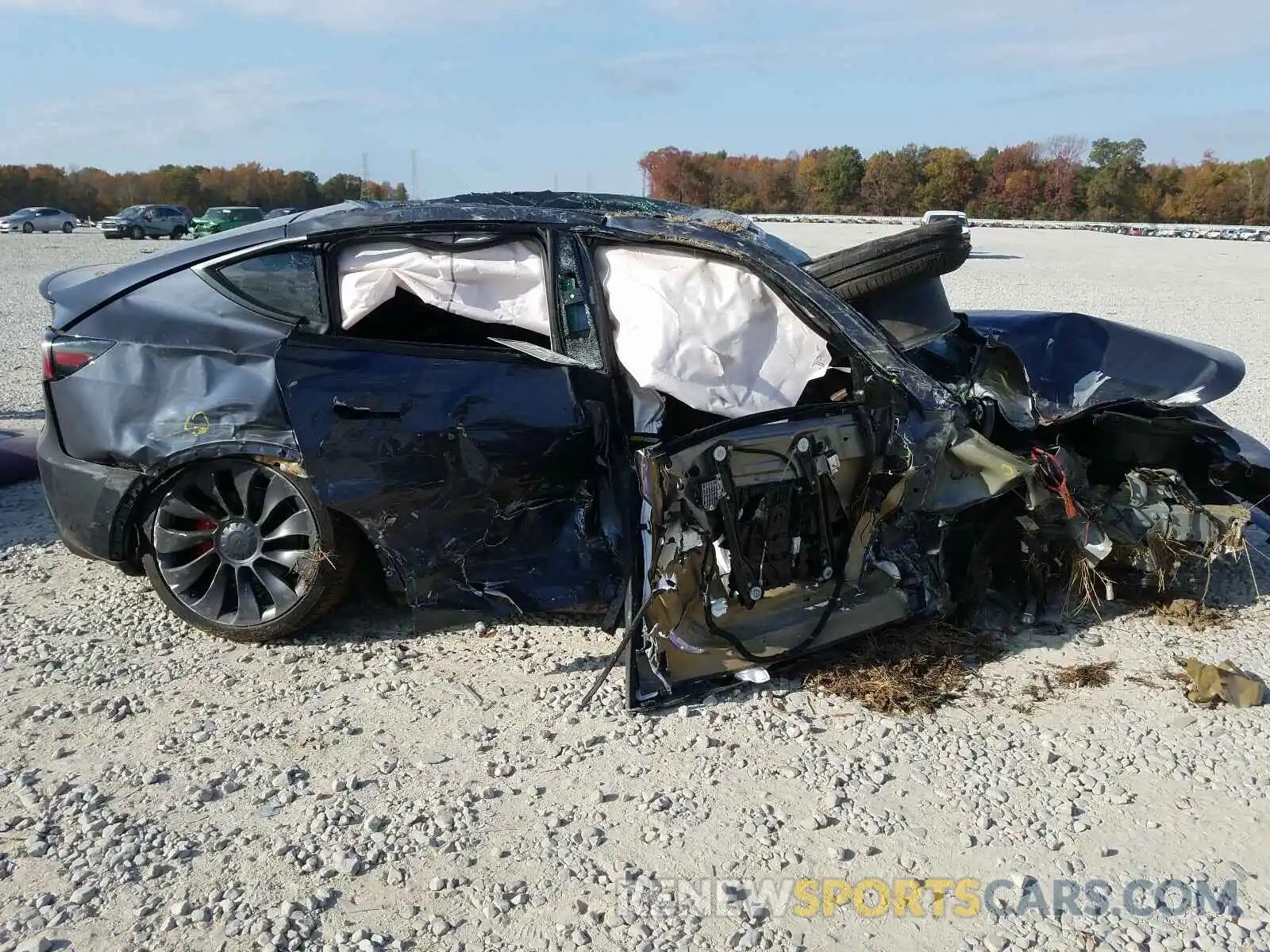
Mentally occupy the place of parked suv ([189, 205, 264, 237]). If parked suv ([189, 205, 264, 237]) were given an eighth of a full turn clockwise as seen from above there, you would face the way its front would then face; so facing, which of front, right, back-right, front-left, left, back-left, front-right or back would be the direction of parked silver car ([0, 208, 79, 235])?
front-right

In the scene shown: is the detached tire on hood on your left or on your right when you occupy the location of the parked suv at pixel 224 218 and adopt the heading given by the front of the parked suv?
on your left

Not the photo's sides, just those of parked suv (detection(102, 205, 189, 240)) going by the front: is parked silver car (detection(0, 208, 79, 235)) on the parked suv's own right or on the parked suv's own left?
on the parked suv's own right

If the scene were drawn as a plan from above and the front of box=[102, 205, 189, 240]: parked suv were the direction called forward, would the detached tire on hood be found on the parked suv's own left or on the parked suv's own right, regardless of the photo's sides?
on the parked suv's own left

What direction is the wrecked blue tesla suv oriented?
to the viewer's right

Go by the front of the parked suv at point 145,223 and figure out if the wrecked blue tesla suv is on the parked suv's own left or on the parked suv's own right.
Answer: on the parked suv's own left

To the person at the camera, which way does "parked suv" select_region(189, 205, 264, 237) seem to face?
facing the viewer and to the left of the viewer

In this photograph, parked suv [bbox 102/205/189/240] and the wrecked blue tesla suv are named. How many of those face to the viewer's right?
1
